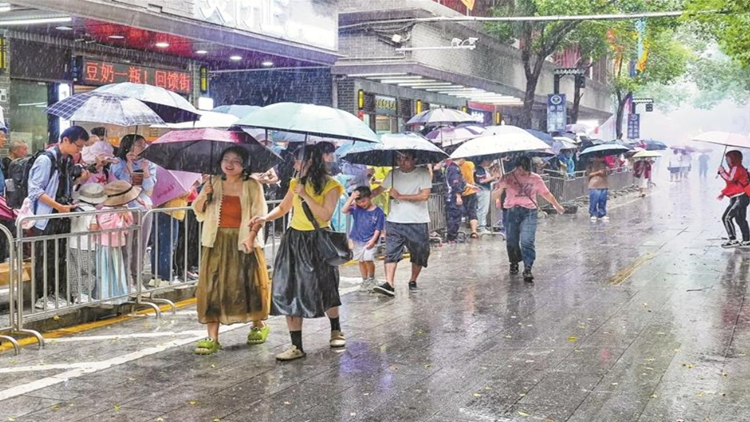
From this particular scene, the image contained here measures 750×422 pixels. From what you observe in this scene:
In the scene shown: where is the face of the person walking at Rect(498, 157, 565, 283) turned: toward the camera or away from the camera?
toward the camera

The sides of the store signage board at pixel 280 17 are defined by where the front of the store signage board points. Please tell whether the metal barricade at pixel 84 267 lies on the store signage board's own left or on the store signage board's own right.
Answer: on the store signage board's own right

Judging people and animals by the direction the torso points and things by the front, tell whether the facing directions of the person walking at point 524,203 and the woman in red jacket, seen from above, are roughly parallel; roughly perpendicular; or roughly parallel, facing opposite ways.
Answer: roughly perpendicular

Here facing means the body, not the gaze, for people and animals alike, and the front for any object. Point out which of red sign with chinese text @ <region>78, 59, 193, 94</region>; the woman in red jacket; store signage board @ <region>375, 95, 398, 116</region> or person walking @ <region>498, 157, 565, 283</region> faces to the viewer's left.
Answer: the woman in red jacket

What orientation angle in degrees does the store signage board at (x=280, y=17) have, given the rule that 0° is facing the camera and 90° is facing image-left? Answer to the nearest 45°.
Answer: approximately 315°

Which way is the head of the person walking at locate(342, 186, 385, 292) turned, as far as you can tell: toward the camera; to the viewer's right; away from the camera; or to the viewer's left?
toward the camera

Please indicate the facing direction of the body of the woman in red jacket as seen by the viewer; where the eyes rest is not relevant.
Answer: to the viewer's left

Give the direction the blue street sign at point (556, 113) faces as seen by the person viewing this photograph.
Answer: facing the viewer

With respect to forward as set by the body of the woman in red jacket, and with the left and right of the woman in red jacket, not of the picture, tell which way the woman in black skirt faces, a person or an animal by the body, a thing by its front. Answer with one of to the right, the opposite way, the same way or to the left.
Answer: to the left

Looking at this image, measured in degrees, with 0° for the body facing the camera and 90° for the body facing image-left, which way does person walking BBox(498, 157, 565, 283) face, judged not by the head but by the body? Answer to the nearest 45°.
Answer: approximately 0°

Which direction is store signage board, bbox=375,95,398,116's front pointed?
toward the camera

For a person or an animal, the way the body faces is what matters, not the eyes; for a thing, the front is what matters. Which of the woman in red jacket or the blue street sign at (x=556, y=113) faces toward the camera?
the blue street sign

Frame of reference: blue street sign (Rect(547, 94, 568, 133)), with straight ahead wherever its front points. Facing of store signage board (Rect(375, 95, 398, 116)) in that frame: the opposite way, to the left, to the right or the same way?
the same way
